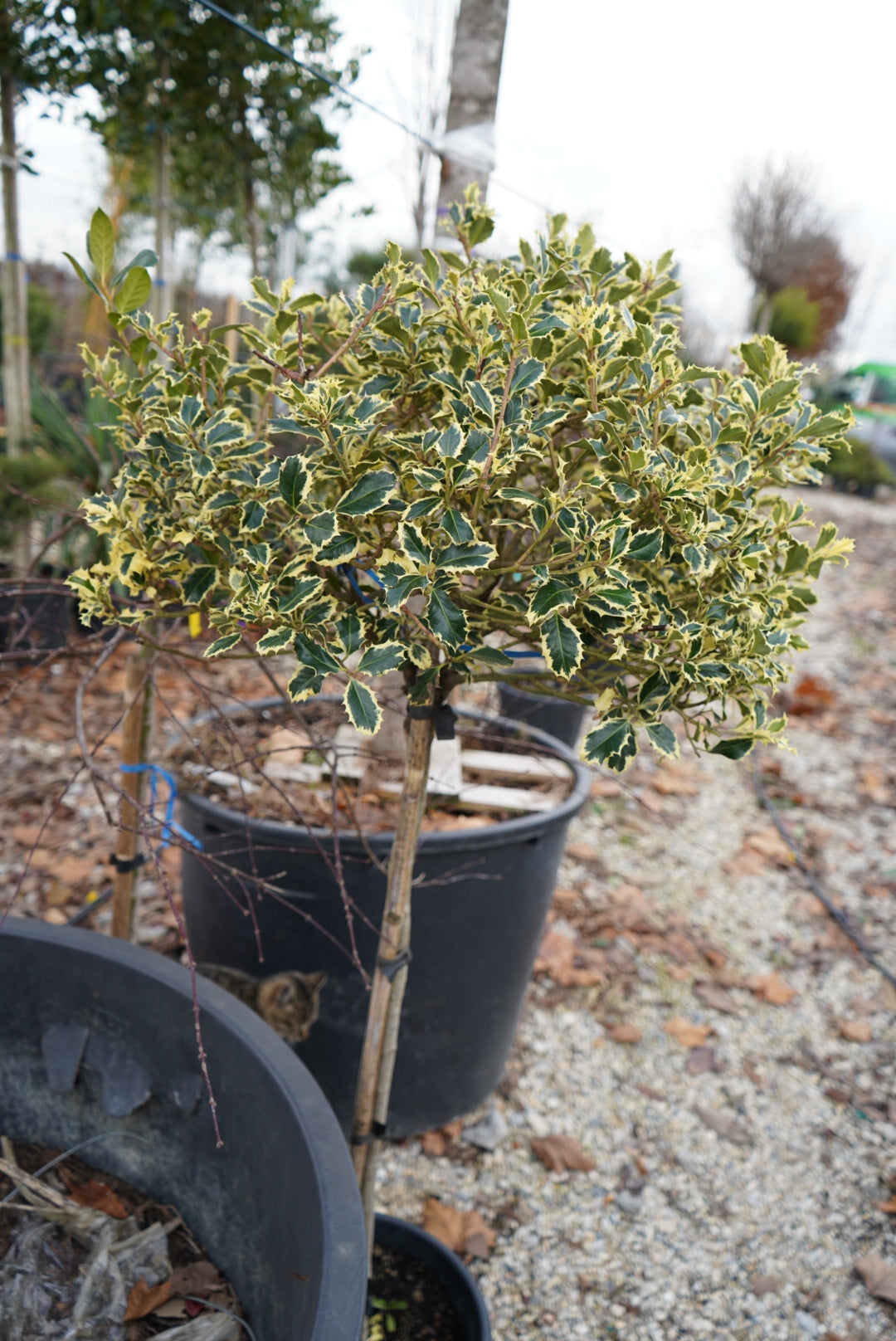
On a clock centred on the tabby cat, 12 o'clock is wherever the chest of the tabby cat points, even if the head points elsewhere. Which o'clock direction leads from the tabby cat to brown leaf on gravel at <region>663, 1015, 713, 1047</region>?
The brown leaf on gravel is roughly at 10 o'clock from the tabby cat.

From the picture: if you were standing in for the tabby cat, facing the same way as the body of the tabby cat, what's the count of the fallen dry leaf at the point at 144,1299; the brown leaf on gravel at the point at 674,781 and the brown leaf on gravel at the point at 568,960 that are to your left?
2

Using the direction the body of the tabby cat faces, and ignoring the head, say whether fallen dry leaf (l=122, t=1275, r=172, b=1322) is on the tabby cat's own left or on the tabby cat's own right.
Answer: on the tabby cat's own right

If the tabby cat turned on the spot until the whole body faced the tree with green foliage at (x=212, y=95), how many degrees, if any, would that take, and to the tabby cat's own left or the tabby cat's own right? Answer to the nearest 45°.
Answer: approximately 135° to the tabby cat's own left

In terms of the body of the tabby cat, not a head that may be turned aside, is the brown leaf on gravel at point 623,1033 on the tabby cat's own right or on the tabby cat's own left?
on the tabby cat's own left

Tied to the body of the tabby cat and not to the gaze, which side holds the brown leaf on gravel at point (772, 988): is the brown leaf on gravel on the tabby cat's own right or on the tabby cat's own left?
on the tabby cat's own left

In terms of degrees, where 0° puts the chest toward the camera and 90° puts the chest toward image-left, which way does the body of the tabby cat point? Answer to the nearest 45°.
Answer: approximately 315°

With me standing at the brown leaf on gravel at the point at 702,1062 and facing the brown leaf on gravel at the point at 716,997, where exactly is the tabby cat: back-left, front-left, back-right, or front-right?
back-left

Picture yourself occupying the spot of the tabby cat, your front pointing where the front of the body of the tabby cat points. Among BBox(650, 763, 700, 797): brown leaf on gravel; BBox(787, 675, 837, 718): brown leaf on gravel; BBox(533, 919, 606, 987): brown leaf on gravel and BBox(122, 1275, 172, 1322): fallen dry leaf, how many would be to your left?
3

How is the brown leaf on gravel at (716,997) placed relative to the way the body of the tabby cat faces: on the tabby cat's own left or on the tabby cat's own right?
on the tabby cat's own left
